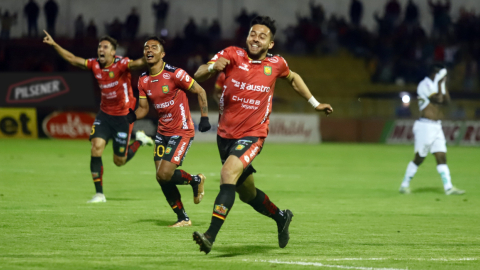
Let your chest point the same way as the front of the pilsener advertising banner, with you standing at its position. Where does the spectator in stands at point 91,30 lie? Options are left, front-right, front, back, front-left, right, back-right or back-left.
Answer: back-left

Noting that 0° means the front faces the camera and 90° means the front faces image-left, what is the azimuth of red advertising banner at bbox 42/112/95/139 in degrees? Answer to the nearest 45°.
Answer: approximately 0°

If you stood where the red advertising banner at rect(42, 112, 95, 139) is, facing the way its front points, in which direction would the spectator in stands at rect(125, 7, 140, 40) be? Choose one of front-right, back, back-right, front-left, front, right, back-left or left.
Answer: back-left

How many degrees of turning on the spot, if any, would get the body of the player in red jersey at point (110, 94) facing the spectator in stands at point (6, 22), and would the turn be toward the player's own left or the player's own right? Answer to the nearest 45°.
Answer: approximately 135° to the player's own right

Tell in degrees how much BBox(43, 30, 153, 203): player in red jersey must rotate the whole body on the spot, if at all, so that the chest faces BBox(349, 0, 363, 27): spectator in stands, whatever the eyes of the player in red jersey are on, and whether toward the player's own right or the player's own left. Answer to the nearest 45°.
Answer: approximately 180°

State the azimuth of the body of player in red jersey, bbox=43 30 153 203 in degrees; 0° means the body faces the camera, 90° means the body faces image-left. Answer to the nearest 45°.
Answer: approximately 45°

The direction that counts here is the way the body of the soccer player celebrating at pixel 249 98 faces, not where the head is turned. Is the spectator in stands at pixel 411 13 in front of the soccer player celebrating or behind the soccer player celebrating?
behind

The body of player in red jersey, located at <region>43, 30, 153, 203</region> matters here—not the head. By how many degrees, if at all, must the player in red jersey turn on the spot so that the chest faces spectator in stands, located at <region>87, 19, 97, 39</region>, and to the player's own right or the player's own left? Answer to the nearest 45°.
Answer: approximately 135° to the player's own right

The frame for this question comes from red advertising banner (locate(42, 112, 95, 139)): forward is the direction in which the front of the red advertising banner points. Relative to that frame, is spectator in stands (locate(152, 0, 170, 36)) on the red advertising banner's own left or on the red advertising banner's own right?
on the red advertising banner's own left

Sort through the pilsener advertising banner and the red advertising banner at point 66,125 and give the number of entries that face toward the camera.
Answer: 2

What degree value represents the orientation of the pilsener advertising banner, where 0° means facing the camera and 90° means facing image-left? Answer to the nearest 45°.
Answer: approximately 0°
